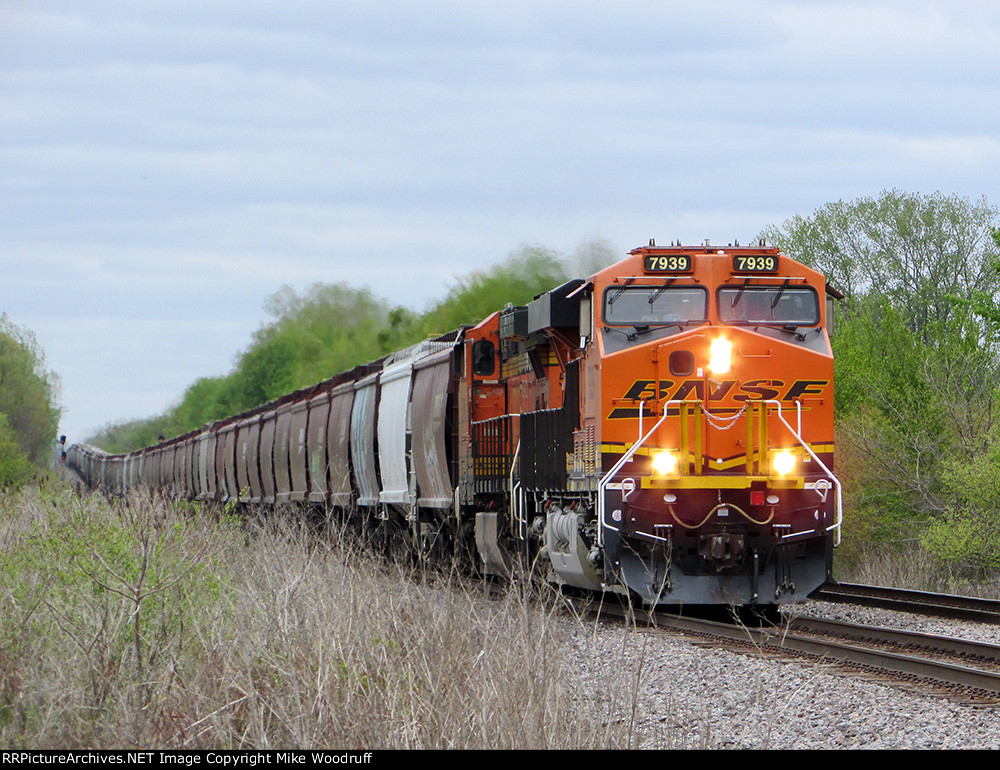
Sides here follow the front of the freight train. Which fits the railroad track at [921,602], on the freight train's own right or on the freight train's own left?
on the freight train's own left

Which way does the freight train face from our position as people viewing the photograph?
facing the viewer
